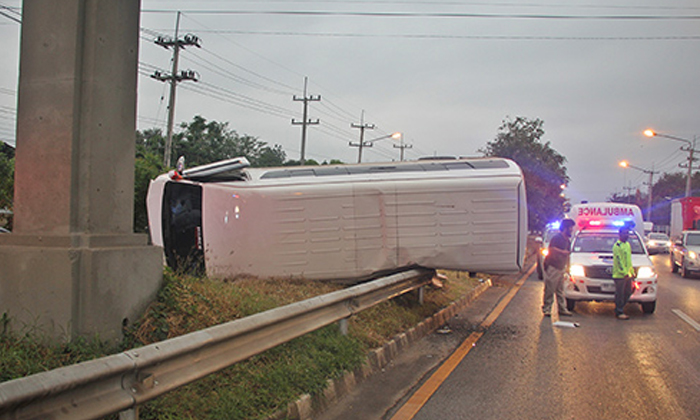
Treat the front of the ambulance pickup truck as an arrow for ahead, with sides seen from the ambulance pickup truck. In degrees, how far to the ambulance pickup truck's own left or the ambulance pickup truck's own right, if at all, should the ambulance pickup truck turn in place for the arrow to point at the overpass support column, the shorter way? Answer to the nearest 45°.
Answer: approximately 45° to the ambulance pickup truck's own right

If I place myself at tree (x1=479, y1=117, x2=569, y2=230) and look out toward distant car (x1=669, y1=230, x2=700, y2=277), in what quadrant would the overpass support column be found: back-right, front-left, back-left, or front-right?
front-right

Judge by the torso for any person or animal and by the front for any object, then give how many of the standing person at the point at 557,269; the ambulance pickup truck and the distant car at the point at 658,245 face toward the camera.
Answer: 2

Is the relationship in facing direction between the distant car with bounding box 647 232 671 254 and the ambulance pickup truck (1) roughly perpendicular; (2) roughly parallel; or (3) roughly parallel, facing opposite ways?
roughly parallel

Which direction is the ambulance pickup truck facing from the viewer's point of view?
toward the camera

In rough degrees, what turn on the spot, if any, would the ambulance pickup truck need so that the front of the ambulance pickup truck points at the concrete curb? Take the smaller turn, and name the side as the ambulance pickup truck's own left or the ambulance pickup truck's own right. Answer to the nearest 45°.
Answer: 0° — it already faces it

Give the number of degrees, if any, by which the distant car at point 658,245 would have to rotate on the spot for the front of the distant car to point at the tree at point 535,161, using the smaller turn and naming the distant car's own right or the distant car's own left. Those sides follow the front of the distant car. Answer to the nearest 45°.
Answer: approximately 45° to the distant car's own right

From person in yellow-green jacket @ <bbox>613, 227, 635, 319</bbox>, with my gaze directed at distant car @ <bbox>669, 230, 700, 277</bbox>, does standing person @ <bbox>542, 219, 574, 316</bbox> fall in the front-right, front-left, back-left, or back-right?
back-left

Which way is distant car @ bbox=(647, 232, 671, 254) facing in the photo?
toward the camera

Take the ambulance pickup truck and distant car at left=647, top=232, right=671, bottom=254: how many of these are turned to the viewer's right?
0
